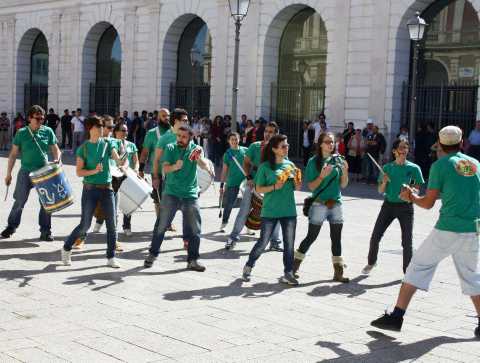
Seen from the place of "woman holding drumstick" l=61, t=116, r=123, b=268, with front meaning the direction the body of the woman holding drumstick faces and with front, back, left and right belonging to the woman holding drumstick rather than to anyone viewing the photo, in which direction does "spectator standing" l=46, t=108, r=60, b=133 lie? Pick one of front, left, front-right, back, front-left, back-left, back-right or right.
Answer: back-left

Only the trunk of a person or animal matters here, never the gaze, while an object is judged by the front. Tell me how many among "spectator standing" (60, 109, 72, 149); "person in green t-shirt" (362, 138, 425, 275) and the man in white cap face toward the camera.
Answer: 2

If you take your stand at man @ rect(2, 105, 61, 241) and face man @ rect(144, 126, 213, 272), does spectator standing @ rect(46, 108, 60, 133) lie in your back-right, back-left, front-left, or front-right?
back-left

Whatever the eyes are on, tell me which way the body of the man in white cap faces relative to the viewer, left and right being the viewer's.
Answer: facing away from the viewer and to the left of the viewer

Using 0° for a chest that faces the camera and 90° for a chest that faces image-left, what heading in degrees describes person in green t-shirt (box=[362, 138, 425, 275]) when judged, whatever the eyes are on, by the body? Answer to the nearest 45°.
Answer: approximately 0°

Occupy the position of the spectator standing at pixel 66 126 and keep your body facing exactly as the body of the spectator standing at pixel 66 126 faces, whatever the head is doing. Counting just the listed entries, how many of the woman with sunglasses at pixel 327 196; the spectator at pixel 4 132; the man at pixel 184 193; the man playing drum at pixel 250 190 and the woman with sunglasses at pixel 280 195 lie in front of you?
4

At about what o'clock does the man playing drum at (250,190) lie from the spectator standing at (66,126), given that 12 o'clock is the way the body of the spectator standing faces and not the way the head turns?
The man playing drum is roughly at 12 o'clock from the spectator standing.
